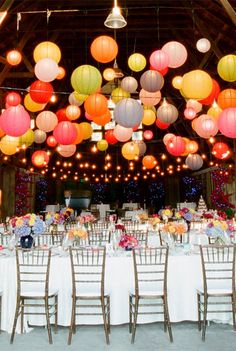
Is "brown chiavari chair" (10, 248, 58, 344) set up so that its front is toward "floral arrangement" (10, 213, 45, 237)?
yes

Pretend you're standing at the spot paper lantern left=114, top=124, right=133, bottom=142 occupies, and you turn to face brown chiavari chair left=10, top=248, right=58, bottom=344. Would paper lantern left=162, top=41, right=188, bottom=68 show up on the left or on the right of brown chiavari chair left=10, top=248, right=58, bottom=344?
left

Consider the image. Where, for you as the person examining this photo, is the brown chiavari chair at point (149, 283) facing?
facing away from the viewer

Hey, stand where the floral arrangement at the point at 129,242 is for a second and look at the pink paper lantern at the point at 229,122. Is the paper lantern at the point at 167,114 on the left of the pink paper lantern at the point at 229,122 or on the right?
left

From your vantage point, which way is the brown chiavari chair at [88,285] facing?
away from the camera

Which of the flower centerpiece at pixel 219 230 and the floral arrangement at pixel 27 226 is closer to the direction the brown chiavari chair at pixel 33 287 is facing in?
the floral arrangement

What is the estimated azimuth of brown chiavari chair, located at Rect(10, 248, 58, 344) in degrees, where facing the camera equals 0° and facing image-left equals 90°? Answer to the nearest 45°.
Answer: approximately 180°
